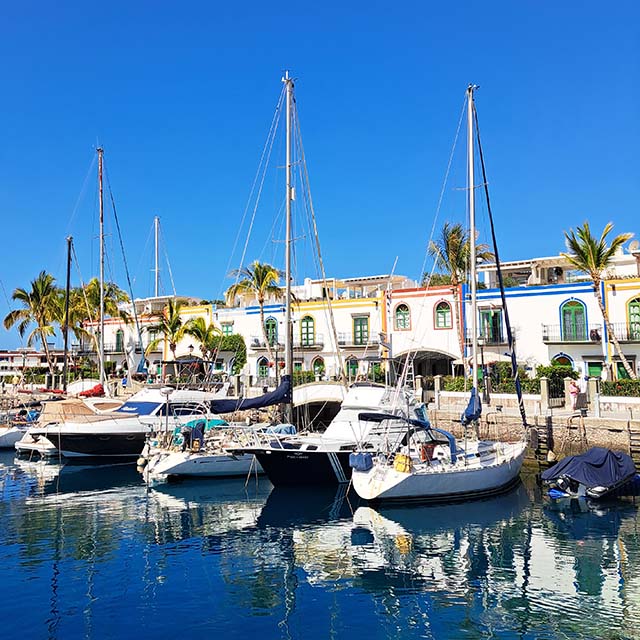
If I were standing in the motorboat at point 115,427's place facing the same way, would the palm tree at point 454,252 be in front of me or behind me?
behind

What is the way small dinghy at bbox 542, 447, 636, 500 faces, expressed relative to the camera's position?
facing away from the viewer and to the right of the viewer

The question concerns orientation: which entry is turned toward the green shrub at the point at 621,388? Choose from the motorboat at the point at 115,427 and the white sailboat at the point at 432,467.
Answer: the white sailboat

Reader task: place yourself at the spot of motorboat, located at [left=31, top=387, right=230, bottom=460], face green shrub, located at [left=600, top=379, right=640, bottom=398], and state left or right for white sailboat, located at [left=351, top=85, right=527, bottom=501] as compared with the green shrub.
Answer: right

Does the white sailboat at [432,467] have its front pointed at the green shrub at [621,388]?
yes

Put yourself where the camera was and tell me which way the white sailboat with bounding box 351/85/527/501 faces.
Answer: facing away from the viewer and to the right of the viewer

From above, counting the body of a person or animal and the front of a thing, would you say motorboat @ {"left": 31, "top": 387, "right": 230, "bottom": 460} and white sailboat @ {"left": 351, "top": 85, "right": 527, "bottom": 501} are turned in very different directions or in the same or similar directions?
very different directions

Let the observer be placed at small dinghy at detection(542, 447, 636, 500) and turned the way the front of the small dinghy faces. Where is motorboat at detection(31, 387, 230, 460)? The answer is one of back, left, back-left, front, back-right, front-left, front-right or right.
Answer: back-left

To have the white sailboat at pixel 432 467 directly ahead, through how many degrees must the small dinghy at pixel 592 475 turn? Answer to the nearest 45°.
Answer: approximately 135° to its left

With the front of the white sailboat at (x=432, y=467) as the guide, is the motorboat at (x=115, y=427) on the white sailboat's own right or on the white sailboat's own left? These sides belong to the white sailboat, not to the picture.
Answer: on the white sailboat's own left

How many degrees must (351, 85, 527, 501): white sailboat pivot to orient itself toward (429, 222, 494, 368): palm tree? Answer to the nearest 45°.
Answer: approximately 45° to its left
